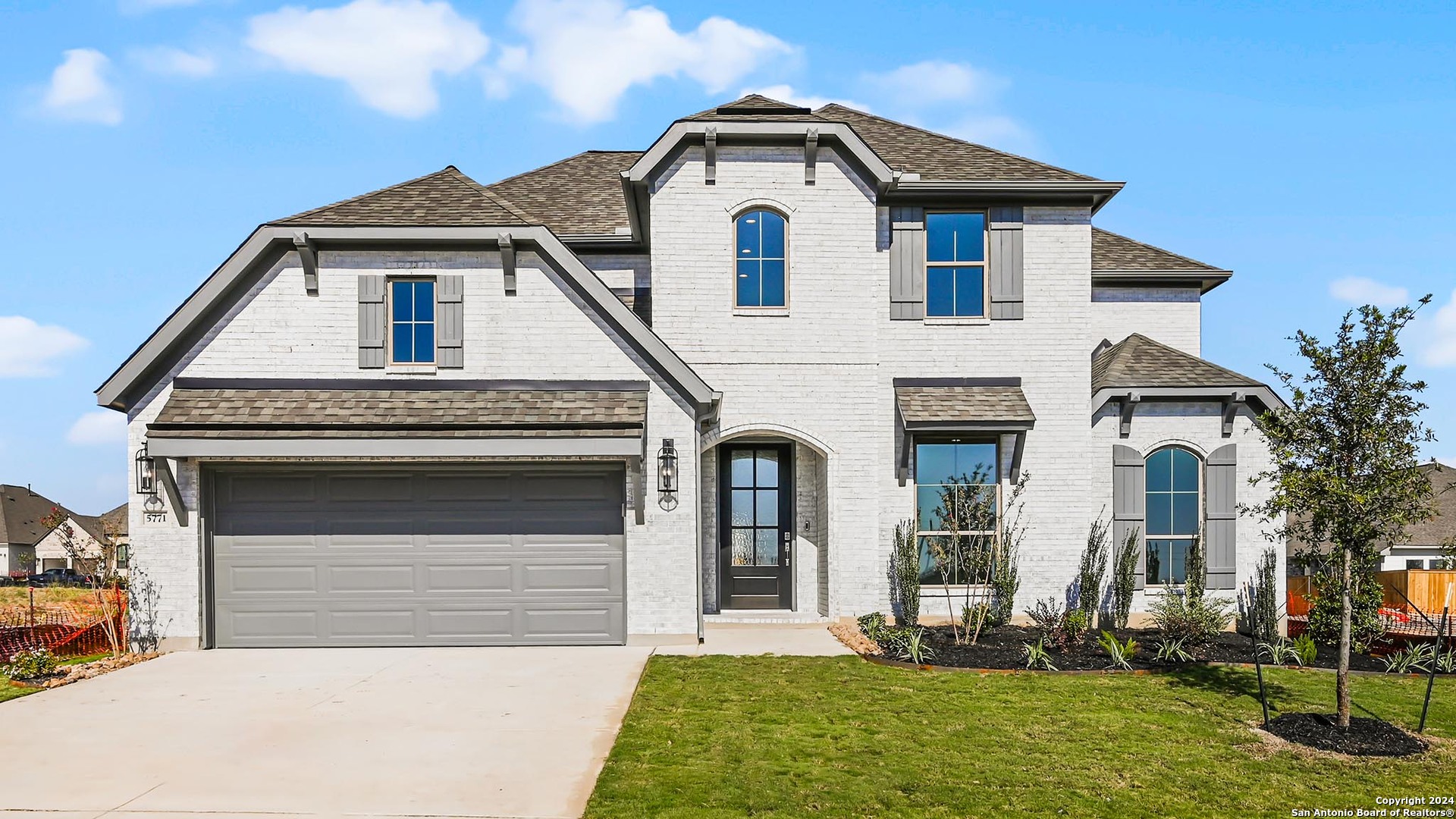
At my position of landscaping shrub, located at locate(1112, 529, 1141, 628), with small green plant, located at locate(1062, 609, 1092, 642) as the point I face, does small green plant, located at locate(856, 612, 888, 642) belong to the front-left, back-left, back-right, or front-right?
front-right

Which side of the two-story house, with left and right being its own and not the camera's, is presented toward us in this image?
front

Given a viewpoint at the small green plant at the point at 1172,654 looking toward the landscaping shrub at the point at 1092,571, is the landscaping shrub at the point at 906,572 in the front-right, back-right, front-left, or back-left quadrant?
front-left

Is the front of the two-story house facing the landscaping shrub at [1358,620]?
no

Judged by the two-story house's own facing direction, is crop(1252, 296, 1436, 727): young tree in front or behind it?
in front
